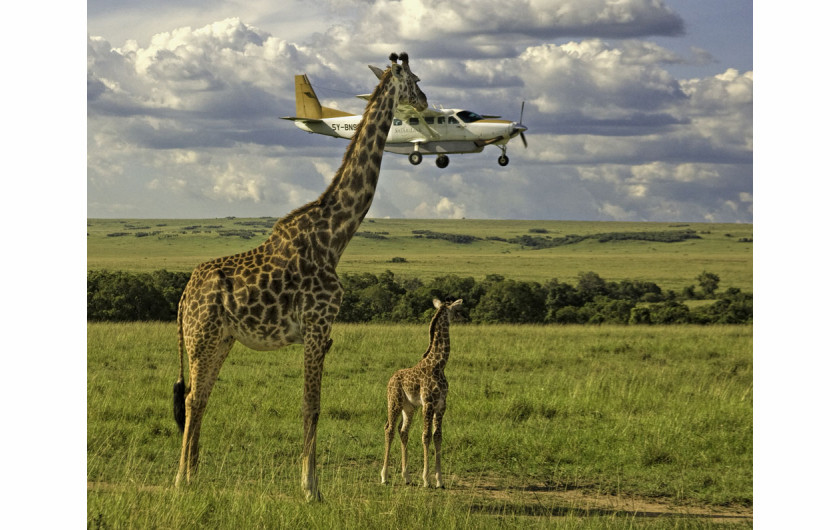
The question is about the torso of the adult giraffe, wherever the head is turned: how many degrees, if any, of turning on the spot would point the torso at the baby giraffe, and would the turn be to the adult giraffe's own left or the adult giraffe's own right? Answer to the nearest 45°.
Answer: approximately 45° to the adult giraffe's own left

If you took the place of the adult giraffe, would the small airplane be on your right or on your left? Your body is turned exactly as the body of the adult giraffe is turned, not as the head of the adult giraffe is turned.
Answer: on your left

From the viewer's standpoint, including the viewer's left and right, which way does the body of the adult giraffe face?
facing to the right of the viewer

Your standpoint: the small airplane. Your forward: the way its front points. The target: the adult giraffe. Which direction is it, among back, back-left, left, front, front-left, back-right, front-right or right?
right

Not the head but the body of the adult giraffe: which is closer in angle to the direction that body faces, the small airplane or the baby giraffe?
the baby giraffe

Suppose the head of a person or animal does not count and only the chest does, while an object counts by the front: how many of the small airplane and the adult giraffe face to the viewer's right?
2

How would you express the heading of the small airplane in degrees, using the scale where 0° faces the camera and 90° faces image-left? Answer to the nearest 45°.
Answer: approximately 270°
